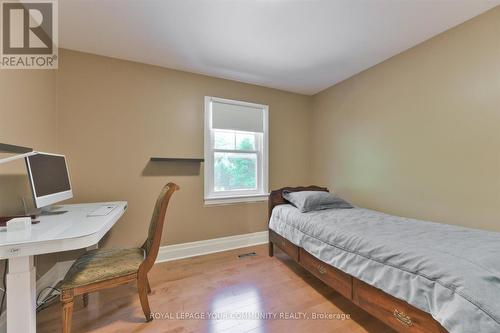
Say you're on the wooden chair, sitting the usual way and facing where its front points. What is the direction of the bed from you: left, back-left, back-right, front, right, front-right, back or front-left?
back-left

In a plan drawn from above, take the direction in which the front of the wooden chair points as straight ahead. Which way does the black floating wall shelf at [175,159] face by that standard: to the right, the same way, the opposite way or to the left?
to the left

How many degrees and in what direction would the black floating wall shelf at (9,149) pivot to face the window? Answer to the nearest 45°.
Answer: approximately 45° to its left

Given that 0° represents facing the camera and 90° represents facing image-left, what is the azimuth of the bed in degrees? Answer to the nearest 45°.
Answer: approximately 315°

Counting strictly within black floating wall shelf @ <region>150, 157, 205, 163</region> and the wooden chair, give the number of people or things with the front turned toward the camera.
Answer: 1

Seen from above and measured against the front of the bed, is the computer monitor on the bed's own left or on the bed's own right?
on the bed's own right

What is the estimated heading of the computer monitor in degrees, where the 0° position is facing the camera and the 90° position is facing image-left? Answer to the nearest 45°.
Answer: approximately 315°

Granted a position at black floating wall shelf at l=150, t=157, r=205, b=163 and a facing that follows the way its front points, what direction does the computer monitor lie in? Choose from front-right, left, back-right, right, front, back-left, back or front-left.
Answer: front-right

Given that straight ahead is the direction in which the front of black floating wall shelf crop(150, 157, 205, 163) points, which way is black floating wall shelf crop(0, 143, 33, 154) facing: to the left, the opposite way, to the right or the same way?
to the left

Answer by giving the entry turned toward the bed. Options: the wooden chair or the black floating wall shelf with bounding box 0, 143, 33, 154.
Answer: the black floating wall shelf

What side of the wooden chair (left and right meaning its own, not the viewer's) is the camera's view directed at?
left

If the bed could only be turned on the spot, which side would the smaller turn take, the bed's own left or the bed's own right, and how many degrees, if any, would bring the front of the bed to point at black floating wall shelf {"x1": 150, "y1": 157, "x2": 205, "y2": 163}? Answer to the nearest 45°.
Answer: approximately 135° to the bed's own right

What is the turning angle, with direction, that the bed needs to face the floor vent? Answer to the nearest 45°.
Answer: approximately 135° to its right

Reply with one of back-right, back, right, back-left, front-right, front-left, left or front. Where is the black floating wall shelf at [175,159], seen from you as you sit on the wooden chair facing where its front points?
back-right
